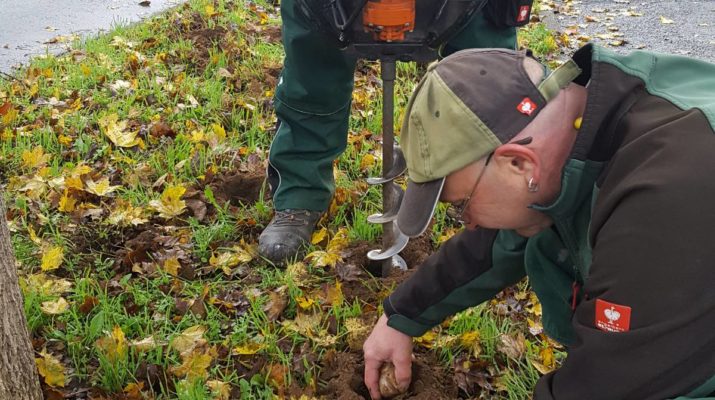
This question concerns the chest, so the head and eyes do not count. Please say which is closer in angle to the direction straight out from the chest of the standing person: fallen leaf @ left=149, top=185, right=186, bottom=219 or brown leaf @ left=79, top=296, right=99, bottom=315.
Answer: the brown leaf

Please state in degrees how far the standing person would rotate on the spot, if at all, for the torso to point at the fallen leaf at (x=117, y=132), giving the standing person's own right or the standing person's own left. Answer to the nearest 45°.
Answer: approximately 135° to the standing person's own right

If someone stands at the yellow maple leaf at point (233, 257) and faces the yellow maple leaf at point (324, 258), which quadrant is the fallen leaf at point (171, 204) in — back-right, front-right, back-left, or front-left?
back-left

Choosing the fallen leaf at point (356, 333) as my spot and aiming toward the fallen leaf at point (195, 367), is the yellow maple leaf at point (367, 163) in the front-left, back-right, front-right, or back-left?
back-right

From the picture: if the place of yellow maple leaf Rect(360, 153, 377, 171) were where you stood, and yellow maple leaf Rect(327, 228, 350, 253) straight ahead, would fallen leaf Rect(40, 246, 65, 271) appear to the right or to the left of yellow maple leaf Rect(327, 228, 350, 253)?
right

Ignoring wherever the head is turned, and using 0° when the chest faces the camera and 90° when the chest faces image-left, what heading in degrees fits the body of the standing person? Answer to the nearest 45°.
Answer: approximately 0°

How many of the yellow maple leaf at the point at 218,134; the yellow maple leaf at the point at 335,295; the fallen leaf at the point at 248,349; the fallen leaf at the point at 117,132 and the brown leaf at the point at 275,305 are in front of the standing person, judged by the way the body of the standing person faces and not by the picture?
3

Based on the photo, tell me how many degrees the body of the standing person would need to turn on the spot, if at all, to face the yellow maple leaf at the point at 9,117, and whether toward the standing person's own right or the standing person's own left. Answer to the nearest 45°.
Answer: approximately 135° to the standing person's own right

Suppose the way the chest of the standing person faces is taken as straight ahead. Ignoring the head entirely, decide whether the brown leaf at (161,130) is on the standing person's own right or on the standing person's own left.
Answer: on the standing person's own right

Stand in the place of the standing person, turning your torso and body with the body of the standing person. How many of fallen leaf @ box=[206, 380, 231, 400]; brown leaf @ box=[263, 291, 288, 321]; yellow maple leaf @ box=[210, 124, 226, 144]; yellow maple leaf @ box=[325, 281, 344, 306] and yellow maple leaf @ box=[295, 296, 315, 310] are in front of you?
4

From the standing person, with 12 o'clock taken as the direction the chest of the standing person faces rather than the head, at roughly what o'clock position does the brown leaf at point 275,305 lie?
The brown leaf is roughly at 12 o'clock from the standing person.

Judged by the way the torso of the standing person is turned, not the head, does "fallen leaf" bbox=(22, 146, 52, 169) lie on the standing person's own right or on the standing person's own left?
on the standing person's own right

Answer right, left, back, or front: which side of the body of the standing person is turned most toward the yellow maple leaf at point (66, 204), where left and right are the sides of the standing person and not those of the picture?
right

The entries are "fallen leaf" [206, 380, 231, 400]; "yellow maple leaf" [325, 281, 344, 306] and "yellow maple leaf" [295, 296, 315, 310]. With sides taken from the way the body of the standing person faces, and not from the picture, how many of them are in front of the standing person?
3

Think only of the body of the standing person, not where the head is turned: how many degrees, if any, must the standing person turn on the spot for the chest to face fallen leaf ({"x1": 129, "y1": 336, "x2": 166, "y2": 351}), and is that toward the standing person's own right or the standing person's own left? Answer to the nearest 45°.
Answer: approximately 45° to the standing person's own right
